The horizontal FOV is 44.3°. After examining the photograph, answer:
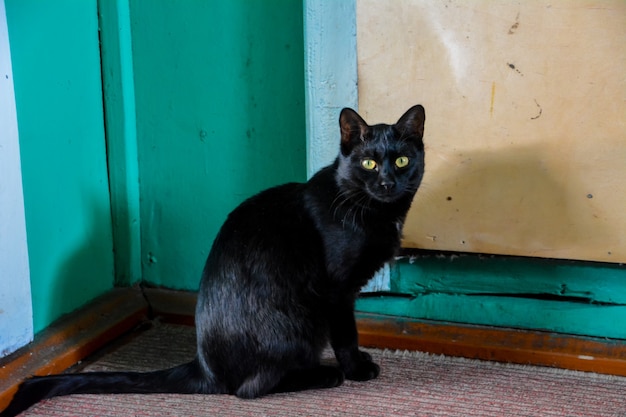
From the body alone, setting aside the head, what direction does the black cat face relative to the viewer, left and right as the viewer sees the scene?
facing to the right of the viewer
